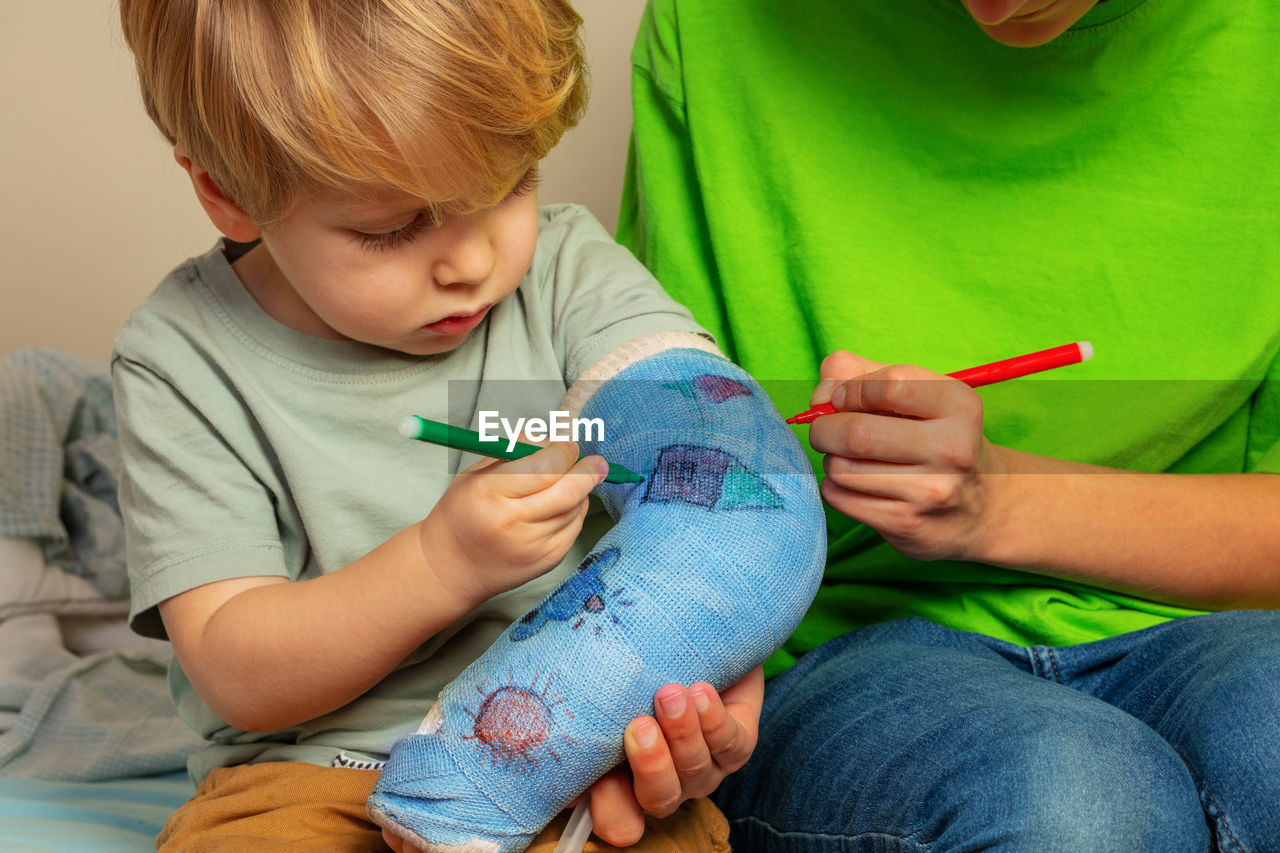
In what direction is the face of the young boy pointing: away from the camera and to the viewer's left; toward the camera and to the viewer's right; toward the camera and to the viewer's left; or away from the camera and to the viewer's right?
toward the camera and to the viewer's right

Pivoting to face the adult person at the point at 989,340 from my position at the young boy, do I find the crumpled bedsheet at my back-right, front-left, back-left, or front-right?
back-left

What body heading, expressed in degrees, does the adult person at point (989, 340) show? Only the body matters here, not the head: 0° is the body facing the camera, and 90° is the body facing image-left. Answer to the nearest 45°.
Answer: approximately 0°

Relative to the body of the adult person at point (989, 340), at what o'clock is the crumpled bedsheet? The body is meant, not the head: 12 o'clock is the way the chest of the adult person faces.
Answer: The crumpled bedsheet is roughly at 3 o'clock from the adult person.
